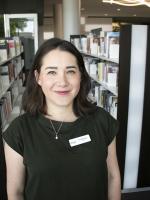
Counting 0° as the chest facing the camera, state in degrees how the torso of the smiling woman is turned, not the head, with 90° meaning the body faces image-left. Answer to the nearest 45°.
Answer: approximately 0°

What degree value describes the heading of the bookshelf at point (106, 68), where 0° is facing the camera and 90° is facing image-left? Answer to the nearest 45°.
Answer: approximately 45°

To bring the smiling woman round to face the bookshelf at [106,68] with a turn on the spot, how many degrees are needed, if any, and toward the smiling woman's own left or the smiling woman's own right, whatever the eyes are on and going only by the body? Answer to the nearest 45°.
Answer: approximately 180°

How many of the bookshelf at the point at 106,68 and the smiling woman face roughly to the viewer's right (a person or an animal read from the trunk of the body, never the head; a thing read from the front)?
0

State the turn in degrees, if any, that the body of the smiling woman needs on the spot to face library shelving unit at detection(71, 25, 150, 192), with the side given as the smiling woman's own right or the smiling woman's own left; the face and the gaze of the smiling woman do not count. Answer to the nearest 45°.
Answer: approximately 135° to the smiling woman's own left
